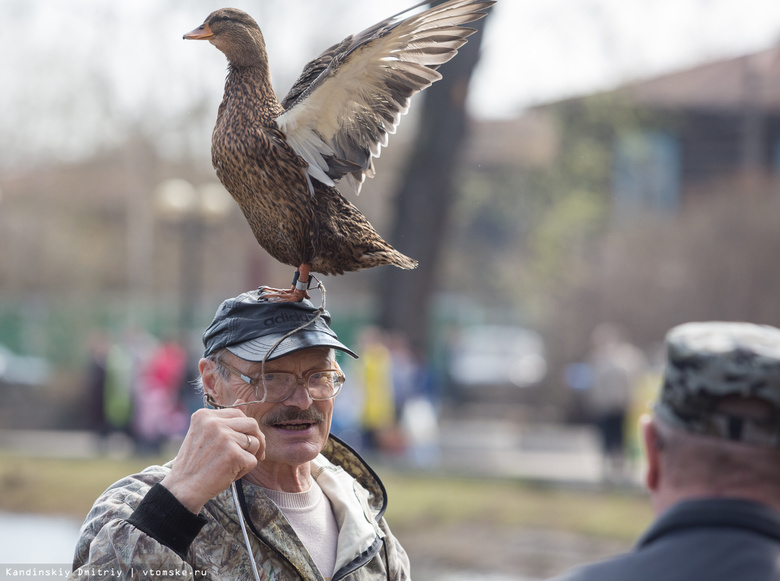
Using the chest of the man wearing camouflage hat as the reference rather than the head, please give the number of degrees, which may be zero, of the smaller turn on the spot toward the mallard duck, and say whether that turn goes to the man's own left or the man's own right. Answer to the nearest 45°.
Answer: approximately 45° to the man's own left

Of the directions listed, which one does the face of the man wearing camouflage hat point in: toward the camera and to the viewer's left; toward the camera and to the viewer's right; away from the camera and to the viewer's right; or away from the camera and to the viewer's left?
away from the camera and to the viewer's left

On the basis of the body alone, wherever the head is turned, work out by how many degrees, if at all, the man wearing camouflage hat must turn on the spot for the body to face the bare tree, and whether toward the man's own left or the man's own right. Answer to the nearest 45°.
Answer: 0° — they already face it

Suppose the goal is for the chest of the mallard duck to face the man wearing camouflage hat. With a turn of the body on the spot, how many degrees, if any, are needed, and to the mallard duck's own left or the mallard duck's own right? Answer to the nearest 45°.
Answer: approximately 135° to the mallard duck's own left

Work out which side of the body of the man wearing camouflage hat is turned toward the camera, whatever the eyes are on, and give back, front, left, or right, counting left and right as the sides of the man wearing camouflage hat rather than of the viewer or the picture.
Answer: back

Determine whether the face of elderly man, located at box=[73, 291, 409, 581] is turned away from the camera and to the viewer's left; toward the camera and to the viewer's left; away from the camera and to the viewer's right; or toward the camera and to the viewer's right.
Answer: toward the camera and to the viewer's right

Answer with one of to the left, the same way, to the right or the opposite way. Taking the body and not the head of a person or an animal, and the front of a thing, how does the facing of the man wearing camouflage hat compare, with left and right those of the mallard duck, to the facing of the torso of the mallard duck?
to the right

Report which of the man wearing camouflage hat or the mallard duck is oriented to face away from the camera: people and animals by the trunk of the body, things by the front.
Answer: the man wearing camouflage hat

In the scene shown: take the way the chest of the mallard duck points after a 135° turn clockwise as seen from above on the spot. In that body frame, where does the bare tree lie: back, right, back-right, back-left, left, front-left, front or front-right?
front-left

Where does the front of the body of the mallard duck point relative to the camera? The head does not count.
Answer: to the viewer's left
